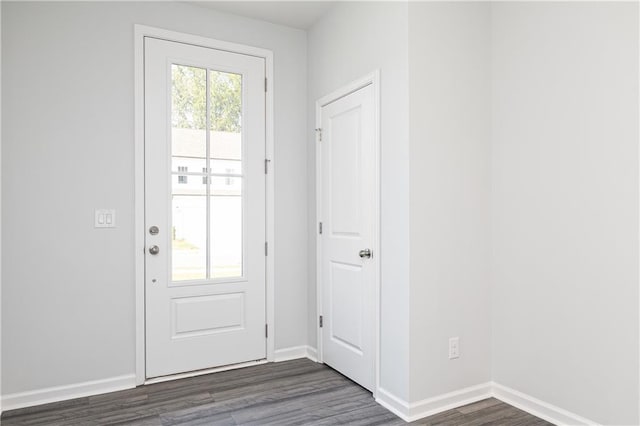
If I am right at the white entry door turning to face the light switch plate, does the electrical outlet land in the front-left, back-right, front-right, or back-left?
back-left

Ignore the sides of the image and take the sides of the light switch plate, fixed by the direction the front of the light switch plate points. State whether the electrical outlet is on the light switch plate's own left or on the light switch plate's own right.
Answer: on the light switch plate's own left

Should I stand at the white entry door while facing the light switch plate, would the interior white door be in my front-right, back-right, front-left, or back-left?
back-left

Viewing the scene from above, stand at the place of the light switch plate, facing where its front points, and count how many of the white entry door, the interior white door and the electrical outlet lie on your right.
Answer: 0

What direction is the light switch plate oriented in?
toward the camera

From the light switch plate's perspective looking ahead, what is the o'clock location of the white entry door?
The white entry door is roughly at 9 o'clock from the light switch plate.

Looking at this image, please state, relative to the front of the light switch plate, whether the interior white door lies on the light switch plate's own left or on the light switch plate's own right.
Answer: on the light switch plate's own left

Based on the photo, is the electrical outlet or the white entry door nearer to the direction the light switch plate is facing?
the electrical outlet

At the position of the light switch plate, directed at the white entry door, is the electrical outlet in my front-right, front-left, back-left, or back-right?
front-right
